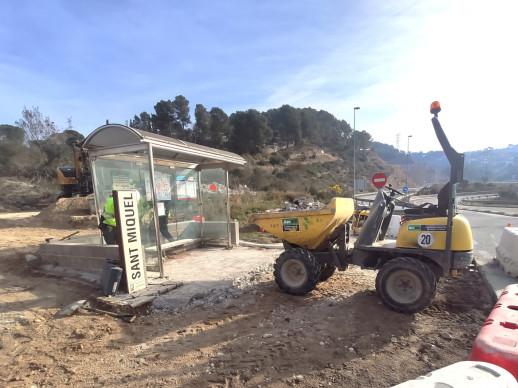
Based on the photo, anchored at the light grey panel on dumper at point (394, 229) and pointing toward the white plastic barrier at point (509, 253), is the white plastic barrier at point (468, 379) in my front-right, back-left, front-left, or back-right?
front-right

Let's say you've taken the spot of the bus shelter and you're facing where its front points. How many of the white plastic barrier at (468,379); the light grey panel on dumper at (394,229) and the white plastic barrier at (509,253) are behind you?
0

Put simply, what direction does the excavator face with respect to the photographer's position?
facing to the right of the viewer

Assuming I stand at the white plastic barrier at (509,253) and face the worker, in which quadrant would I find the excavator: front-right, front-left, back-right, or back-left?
front-right

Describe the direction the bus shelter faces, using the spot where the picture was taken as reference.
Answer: facing the viewer and to the right of the viewer

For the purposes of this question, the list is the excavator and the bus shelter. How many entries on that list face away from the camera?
0

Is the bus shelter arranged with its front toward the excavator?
no

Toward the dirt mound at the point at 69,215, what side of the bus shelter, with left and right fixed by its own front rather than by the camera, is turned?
back

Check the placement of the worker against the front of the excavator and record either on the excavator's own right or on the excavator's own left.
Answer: on the excavator's own right

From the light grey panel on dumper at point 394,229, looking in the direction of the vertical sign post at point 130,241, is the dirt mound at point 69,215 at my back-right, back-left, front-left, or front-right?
front-right

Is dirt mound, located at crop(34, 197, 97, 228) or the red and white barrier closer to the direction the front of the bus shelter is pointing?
the red and white barrier

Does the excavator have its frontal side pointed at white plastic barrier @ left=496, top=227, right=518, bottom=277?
no

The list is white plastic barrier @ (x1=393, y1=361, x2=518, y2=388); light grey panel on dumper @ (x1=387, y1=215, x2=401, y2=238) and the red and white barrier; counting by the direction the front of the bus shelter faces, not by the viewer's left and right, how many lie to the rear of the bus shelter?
0
